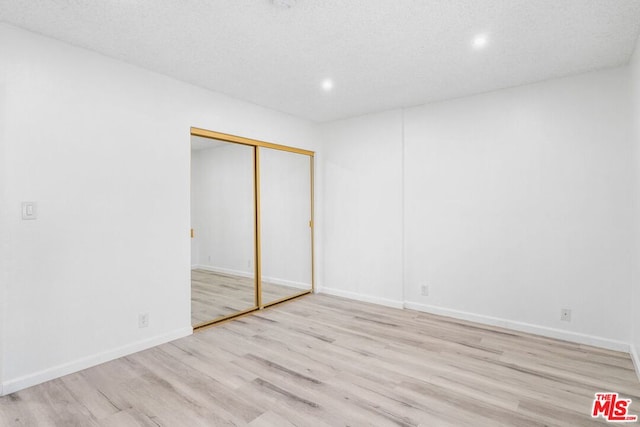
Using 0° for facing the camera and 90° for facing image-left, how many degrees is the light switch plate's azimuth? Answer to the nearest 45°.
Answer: approximately 0°

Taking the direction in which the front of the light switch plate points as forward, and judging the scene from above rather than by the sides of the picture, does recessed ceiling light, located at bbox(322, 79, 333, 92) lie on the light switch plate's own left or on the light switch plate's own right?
on the light switch plate's own left

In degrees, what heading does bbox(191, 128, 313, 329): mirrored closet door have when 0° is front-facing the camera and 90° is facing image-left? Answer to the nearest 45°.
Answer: approximately 315°

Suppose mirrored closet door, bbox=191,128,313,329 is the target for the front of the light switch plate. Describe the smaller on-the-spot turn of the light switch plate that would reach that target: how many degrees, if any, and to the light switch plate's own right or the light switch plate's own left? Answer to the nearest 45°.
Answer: approximately 90° to the light switch plate's own left

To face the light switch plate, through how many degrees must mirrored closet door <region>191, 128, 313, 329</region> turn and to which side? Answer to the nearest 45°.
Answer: approximately 90° to its right
